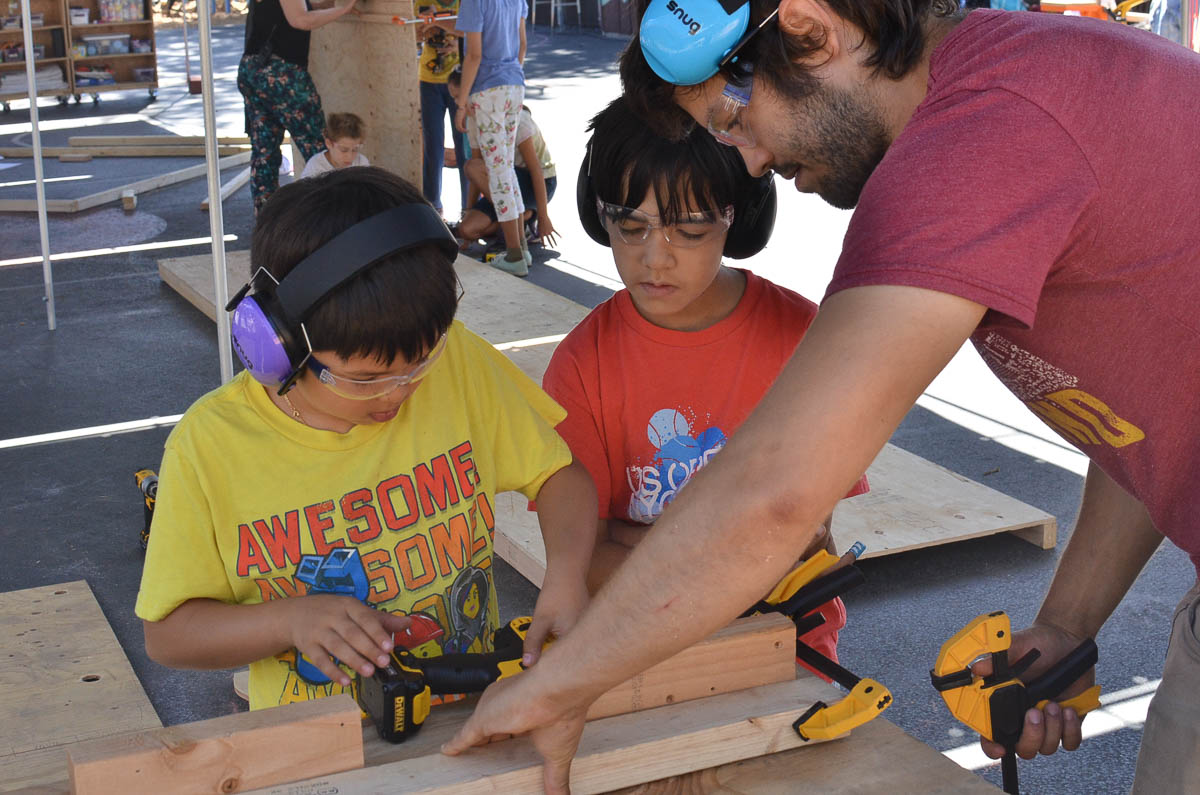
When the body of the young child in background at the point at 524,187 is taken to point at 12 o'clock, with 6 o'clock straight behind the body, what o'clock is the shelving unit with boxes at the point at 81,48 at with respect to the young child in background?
The shelving unit with boxes is roughly at 2 o'clock from the young child in background.

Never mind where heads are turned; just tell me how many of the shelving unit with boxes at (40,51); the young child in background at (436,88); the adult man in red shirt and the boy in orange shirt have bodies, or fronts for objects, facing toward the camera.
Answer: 3

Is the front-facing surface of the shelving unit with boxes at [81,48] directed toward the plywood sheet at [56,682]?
yes

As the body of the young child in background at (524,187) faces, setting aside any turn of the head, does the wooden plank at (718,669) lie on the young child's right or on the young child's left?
on the young child's left

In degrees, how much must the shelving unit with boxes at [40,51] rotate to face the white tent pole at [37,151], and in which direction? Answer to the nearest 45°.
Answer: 0° — it already faces it

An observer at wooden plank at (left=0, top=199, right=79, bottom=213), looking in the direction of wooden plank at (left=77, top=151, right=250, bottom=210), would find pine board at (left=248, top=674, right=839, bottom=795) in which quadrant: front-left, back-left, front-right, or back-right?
back-right

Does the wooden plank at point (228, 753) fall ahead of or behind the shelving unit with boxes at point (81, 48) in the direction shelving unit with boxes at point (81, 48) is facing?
ahead
